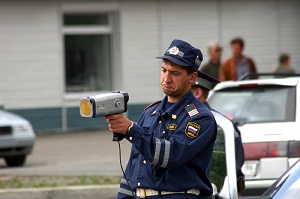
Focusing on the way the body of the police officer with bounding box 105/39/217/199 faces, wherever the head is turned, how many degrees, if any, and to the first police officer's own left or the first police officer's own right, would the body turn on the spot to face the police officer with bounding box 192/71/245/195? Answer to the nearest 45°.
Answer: approximately 135° to the first police officer's own right

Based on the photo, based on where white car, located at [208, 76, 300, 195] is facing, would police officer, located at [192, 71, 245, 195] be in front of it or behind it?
behind

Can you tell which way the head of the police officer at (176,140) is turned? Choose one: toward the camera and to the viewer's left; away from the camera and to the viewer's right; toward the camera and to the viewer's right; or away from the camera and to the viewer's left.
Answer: toward the camera and to the viewer's left

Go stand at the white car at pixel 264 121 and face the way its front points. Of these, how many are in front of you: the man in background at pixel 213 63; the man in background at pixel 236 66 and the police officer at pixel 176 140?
2

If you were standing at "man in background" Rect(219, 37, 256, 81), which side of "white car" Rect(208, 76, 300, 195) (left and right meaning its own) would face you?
front

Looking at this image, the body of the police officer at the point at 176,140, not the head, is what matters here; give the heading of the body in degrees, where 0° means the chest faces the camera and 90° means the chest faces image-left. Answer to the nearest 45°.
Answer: approximately 45°

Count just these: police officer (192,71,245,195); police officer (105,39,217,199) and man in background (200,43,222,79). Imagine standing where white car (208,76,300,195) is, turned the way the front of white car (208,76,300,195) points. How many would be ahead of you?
1

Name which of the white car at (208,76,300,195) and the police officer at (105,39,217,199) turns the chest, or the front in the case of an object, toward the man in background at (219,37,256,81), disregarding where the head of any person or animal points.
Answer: the white car

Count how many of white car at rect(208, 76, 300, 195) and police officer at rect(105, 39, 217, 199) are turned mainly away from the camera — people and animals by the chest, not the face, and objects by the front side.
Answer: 1

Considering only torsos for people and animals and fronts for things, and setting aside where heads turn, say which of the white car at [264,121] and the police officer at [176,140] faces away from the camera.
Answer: the white car

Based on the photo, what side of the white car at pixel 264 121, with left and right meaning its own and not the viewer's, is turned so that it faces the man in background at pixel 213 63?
front

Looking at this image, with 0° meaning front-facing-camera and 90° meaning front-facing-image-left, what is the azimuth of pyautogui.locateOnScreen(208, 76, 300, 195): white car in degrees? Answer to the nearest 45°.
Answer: approximately 180°
